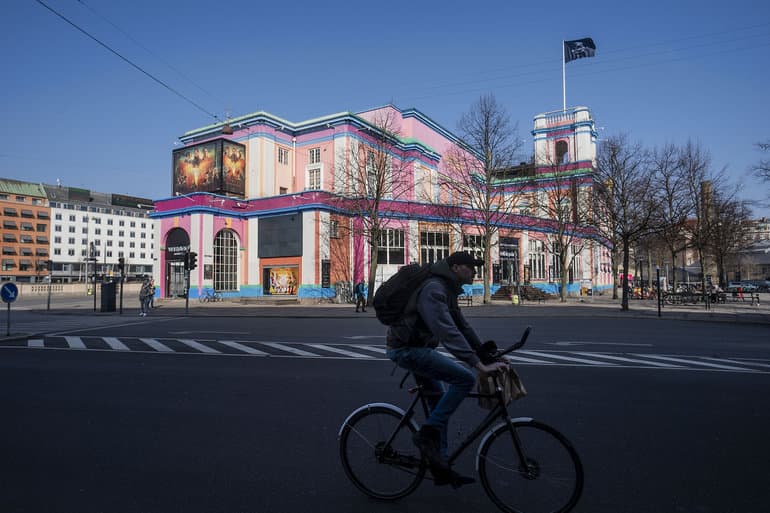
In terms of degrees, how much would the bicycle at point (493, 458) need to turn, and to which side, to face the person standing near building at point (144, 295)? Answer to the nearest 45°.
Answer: approximately 135° to its left

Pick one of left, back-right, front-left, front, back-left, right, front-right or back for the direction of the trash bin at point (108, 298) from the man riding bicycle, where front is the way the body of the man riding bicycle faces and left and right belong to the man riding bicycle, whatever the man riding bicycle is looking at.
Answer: back-left

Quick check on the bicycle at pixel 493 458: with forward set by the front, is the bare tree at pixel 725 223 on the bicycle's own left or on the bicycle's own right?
on the bicycle's own left

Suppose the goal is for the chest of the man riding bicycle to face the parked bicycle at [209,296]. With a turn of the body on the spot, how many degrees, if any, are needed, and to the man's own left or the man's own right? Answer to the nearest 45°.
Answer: approximately 135° to the man's own left

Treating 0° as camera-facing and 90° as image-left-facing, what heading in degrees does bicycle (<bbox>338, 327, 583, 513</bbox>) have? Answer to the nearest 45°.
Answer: approximately 270°

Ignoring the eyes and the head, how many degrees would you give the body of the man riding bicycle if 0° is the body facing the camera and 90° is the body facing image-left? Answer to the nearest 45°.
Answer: approximately 270°

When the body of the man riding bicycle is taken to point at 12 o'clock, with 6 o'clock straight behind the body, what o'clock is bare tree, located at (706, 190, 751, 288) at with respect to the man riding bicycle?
The bare tree is roughly at 10 o'clock from the man riding bicycle.

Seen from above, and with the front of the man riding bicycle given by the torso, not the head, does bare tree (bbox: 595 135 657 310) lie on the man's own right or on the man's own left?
on the man's own left

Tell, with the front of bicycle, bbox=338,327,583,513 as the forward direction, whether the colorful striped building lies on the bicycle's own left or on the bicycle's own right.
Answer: on the bicycle's own left

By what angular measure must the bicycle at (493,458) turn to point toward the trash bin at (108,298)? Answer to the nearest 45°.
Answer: approximately 135° to its left

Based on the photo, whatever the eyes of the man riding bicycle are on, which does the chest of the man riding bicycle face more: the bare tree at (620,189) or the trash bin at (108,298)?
the bare tree

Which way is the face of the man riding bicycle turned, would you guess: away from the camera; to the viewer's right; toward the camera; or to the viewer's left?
to the viewer's right
